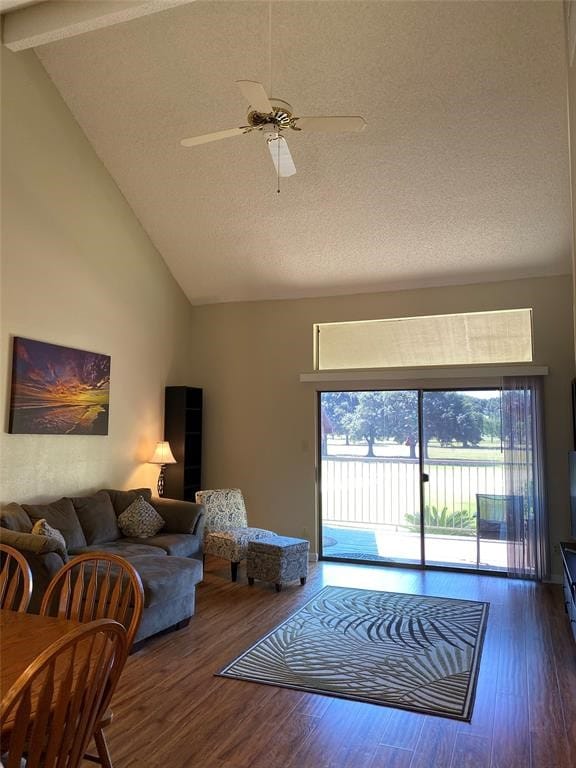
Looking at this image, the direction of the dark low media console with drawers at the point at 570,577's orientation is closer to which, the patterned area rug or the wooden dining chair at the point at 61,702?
the patterned area rug

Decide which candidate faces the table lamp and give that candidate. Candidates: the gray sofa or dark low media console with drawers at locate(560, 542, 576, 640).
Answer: the dark low media console with drawers

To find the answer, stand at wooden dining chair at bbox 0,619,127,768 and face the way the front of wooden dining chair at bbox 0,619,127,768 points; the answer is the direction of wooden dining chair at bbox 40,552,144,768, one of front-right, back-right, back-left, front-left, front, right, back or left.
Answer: front-right

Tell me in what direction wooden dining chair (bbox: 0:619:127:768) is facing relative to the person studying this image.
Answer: facing away from the viewer and to the left of the viewer

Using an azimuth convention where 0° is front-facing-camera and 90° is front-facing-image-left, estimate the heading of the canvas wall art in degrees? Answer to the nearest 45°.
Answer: approximately 315°

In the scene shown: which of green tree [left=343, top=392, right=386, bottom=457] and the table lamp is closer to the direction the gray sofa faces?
the green tree

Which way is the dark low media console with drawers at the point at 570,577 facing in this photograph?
to the viewer's left

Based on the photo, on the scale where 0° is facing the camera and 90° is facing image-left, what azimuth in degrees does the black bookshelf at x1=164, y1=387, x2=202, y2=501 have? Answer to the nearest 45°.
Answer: approximately 315°

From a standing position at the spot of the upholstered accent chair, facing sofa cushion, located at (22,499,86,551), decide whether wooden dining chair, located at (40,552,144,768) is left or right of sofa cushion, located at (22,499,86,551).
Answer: left

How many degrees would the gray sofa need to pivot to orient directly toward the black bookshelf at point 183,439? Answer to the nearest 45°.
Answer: approximately 135° to its left
